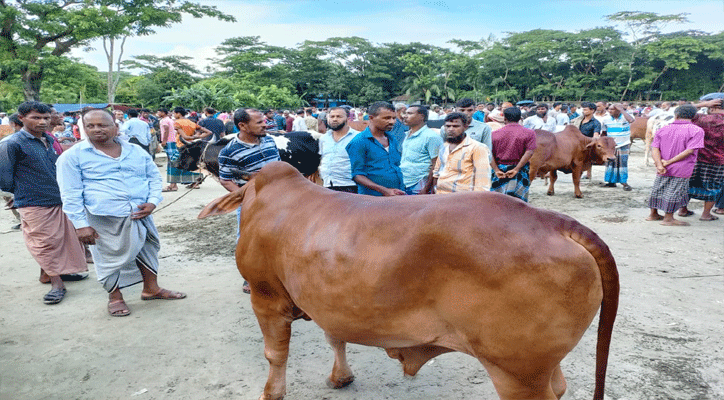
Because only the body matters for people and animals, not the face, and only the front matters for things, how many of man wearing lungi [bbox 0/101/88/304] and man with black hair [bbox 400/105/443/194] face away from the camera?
0

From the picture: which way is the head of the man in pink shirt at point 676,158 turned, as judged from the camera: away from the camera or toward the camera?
away from the camera

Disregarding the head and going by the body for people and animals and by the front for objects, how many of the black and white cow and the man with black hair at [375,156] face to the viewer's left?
1

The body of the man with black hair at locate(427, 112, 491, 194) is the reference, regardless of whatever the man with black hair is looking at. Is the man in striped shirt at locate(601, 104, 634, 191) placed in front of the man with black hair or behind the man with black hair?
behind

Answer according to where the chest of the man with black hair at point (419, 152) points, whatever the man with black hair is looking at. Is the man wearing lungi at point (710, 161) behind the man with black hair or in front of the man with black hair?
behind

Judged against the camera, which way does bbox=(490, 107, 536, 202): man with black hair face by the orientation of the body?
away from the camera

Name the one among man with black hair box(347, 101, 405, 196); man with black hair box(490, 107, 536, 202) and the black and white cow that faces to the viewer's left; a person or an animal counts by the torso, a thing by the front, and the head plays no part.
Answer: the black and white cow

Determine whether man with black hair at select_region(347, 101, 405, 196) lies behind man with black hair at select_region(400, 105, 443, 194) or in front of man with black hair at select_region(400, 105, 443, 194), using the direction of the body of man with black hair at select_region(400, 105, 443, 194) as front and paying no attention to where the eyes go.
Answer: in front

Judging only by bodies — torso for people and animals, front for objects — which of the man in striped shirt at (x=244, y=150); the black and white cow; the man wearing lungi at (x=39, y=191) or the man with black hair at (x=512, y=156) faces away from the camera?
the man with black hair

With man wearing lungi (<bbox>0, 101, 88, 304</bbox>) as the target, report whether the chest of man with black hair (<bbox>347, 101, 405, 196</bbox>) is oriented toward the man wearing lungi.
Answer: no

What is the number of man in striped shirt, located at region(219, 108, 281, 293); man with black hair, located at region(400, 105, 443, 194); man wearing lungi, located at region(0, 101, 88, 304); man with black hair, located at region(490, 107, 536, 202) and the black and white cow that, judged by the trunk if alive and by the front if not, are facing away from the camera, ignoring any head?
1

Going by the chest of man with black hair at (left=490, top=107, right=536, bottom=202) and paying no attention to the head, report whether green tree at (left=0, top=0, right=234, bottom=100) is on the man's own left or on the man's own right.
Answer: on the man's own left

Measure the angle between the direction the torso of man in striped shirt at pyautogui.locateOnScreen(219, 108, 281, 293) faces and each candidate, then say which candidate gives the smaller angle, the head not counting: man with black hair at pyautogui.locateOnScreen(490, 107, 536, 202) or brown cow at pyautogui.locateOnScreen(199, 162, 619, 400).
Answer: the brown cow

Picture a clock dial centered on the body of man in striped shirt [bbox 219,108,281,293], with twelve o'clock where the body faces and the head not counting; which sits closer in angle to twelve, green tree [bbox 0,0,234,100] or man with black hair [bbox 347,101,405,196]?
the man with black hair

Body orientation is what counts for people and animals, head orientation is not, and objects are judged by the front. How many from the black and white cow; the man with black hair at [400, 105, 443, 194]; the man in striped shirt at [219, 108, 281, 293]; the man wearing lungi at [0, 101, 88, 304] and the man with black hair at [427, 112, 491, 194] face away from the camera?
0
